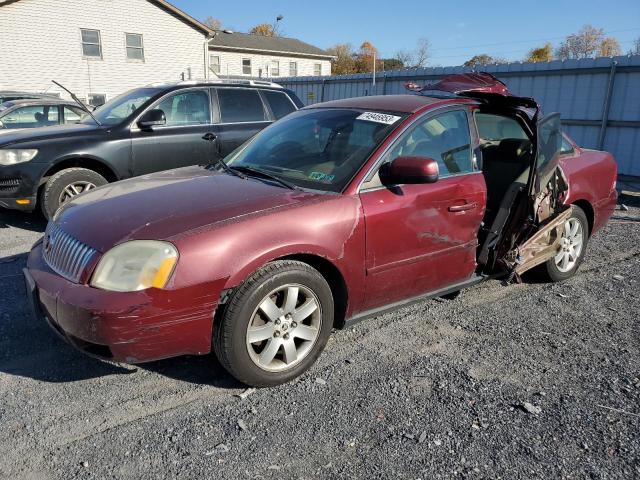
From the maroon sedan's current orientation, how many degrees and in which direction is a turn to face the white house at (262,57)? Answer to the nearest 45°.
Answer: approximately 135° to its right

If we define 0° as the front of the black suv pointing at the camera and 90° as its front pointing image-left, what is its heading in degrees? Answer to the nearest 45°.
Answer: approximately 45°

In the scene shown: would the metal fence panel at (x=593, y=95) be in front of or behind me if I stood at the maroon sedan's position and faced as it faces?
behind

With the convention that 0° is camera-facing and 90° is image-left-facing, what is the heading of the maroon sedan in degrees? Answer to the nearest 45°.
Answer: approximately 45°

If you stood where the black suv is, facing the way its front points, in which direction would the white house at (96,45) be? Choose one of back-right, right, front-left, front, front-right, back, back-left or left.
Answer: back-right

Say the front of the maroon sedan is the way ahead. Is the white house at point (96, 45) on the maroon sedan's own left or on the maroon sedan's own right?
on the maroon sedan's own right

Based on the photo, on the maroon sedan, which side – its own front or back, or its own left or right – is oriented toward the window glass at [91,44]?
right

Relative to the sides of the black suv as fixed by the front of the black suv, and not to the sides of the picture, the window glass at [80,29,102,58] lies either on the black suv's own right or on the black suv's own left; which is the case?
on the black suv's own right
